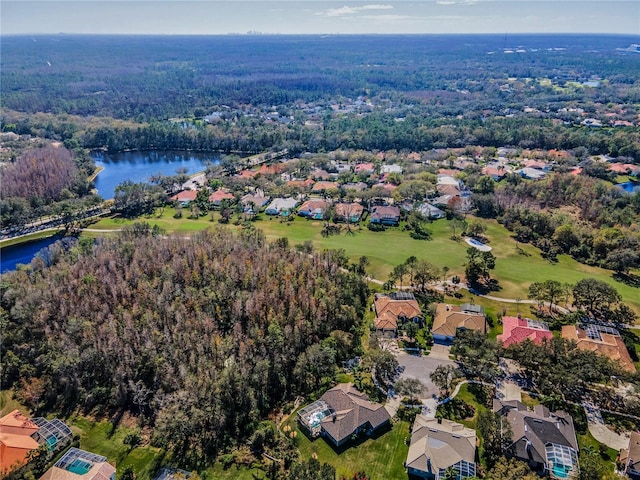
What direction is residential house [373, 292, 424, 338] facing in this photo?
toward the camera

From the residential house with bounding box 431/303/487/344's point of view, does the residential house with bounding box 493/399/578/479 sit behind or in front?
in front

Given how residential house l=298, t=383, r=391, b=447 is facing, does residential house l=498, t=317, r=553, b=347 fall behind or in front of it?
in front

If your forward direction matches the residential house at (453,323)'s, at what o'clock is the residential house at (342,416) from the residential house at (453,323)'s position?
the residential house at (342,416) is roughly at 1 o'clock from the residential house at (453,323).

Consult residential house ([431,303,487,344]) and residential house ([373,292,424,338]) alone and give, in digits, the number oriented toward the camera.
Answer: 2

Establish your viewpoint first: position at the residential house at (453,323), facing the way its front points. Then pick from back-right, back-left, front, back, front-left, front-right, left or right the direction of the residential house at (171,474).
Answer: front-right

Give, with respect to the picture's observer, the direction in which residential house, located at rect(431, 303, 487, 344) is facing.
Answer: facing the viewer

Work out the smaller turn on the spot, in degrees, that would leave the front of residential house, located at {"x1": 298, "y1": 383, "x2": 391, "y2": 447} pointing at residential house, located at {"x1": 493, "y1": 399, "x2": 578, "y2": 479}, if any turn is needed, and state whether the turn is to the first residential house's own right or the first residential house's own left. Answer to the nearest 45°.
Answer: approximately 45° to the first residential house's own right

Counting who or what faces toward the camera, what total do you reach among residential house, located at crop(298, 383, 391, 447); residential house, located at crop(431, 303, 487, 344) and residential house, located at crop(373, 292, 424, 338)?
2

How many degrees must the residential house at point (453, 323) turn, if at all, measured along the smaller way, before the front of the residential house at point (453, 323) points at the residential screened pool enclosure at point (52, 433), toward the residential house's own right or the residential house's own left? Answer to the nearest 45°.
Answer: approximately 45° to the residential house's own right

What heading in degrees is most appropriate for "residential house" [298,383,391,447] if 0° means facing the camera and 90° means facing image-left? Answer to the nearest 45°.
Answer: approximately 225°

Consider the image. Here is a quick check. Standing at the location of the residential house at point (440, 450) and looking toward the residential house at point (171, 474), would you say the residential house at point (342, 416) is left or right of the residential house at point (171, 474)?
right

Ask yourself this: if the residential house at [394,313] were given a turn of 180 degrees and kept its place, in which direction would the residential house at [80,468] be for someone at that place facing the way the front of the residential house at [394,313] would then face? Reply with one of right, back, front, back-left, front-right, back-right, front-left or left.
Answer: back-left

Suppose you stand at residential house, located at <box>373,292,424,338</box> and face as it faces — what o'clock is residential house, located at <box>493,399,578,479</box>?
residential house, located at <box>493,399,578,479</box> is roughly at 11 o'clock from residential house, located at <box>373,292,424,338</box>.

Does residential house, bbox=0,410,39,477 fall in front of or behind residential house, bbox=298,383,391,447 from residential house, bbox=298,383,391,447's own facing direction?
behind

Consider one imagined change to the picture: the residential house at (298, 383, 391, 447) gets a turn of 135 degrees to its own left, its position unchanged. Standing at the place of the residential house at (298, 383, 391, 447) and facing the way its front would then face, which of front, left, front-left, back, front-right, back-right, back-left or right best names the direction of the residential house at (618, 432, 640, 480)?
back

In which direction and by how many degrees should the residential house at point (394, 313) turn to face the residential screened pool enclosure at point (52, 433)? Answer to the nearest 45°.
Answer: approximately 45° to its right

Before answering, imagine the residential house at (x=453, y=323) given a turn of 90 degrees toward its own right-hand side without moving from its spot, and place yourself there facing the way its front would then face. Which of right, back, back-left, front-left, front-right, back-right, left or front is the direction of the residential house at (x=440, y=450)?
left

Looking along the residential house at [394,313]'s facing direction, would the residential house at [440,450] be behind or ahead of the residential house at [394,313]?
ahead
